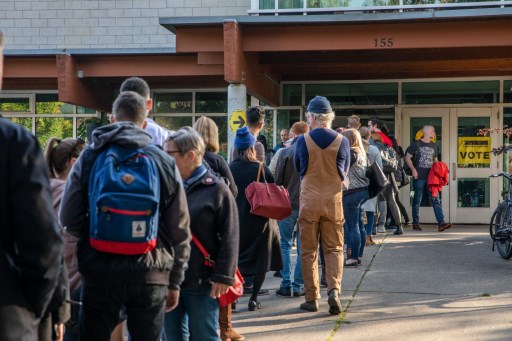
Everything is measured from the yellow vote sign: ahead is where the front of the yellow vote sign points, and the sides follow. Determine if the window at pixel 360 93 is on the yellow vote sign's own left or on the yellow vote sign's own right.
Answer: on the yellow vote sign's own right

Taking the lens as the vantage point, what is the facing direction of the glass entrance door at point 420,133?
facing the viewer

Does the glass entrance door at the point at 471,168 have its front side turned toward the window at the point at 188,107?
no

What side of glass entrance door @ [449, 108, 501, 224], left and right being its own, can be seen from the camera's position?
front

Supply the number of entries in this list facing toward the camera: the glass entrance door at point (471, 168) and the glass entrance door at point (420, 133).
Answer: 2

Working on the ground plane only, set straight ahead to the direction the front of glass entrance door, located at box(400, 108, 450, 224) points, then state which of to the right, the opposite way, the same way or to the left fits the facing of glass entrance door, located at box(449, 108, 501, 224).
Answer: the same way

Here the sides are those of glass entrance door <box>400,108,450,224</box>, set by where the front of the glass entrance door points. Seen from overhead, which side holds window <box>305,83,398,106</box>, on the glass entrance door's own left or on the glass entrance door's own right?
on the glass entrance door's own right

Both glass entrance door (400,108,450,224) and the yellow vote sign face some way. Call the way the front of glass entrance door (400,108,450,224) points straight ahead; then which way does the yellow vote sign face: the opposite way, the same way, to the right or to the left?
the same way

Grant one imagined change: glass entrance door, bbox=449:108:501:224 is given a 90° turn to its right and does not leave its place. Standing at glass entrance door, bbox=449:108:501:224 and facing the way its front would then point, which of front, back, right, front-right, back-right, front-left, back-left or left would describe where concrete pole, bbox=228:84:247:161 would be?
front-left

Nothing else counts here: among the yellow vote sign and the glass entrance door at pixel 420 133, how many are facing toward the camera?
2

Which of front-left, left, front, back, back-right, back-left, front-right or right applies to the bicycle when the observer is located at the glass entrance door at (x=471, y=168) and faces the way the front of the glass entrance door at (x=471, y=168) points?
front

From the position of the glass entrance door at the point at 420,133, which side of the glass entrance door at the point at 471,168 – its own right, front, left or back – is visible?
right

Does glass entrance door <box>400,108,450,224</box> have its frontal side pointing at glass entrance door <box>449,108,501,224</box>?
no

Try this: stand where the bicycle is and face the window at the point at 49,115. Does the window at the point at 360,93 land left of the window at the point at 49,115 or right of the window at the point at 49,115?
right
